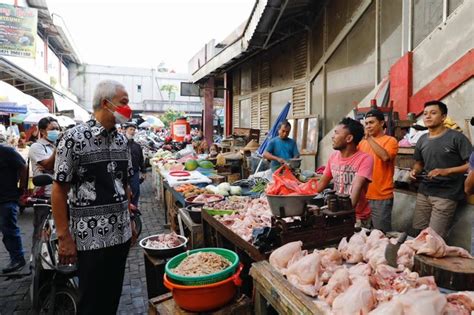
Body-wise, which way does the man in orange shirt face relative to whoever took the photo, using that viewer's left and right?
facing the viewer and to the left of the viewer

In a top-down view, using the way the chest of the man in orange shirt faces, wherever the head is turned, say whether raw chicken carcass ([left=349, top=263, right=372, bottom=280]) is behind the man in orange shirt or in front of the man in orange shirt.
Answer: in front

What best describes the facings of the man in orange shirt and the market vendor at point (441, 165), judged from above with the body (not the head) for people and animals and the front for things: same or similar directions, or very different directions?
same or similar directions

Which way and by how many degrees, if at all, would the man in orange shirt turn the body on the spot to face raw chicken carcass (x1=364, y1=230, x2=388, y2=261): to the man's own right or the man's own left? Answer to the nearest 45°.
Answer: approximately 45° to the man's own left

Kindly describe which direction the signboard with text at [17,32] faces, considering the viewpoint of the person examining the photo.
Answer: facing the viewer and to the right of the viewer

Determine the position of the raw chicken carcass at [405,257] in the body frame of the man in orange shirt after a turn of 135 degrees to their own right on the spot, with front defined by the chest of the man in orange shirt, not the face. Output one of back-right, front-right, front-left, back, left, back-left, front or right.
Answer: back

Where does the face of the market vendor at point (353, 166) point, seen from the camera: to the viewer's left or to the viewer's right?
to the viewer's left

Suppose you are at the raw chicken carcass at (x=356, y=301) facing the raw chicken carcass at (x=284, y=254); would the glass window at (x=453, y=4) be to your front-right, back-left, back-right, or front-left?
front-right

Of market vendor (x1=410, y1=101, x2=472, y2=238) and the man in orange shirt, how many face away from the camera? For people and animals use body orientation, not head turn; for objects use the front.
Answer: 0

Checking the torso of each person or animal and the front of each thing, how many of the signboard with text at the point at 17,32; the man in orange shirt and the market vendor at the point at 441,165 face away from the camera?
0

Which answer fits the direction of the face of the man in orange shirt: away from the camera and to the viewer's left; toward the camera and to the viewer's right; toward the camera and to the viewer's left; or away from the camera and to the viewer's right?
toward the camera and to the viewer's left

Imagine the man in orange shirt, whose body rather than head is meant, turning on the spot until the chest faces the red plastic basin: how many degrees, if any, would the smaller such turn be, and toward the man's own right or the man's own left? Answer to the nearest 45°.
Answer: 0° — they already face it

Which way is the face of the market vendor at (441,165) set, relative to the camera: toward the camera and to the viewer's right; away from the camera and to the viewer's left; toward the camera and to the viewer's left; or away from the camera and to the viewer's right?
toward the camera and to the viewer's left

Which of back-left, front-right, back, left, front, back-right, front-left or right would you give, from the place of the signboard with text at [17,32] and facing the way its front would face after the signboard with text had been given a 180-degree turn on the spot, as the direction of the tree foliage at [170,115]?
right

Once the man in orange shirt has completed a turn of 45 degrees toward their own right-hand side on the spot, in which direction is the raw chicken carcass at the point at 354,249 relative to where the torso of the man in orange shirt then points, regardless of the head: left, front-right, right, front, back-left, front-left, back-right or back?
left

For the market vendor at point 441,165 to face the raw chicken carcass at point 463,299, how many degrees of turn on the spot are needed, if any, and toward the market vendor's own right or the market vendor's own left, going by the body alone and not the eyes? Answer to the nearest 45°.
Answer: approximately 45° to the market vendor's own left

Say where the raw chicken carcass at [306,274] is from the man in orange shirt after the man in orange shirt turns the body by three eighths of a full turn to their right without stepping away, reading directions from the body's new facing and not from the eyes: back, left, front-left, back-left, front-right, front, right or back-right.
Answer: back

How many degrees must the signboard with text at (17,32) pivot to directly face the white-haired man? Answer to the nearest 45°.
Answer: approximately 45° to its right
